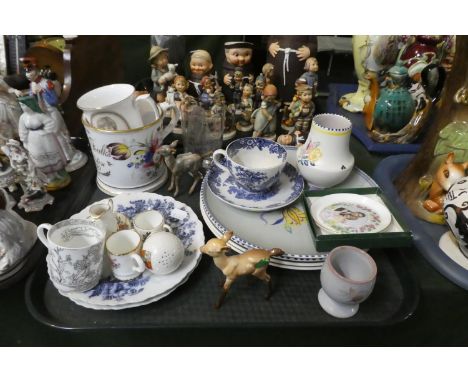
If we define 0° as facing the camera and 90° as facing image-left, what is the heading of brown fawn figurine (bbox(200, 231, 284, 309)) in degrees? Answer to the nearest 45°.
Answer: approximately 90°

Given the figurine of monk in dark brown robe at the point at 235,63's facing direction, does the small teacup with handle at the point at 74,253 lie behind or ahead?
ahead

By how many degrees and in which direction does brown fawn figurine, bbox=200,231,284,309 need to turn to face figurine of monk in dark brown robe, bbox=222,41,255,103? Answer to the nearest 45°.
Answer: approximately 90° to its right

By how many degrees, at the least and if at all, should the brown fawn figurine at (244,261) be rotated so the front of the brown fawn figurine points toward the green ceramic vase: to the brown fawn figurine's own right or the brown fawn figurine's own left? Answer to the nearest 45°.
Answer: approximately 135° to the brown fawn figurine's own right

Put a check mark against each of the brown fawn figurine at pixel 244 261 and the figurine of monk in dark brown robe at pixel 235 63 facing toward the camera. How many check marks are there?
1

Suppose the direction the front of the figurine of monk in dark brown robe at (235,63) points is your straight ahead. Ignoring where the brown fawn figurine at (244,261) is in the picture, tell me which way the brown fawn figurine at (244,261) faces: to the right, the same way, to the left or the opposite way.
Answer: to the right
